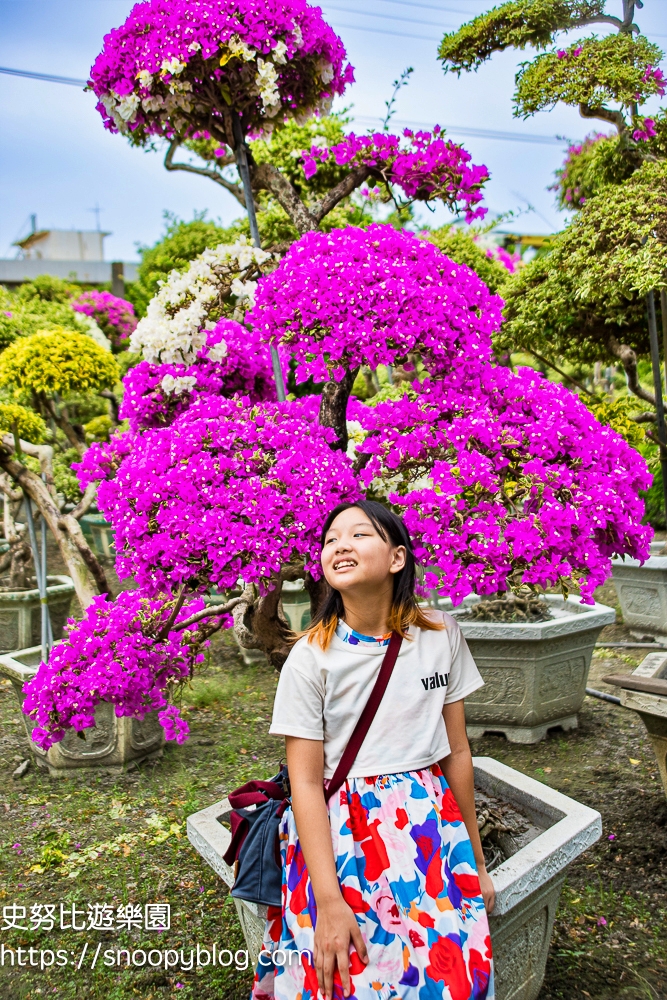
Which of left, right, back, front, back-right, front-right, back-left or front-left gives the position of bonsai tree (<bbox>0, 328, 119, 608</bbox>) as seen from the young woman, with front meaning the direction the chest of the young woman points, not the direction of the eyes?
back-right

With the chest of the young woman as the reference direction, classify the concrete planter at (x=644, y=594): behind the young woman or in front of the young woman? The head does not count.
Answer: behind

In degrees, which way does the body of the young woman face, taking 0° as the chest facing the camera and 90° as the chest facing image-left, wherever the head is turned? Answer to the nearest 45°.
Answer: approximately 0°

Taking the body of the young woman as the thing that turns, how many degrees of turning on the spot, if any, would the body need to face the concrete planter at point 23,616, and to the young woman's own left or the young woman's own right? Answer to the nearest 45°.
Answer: approximately 135° to the young woman's own right

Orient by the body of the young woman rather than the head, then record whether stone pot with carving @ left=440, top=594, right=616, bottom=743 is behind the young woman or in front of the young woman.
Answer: behind

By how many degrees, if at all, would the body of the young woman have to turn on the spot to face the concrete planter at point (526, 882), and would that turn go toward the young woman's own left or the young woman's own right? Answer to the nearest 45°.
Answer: approximately 135° to the young woman's own left

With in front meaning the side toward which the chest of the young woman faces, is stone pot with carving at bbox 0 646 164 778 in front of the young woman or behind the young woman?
behind
